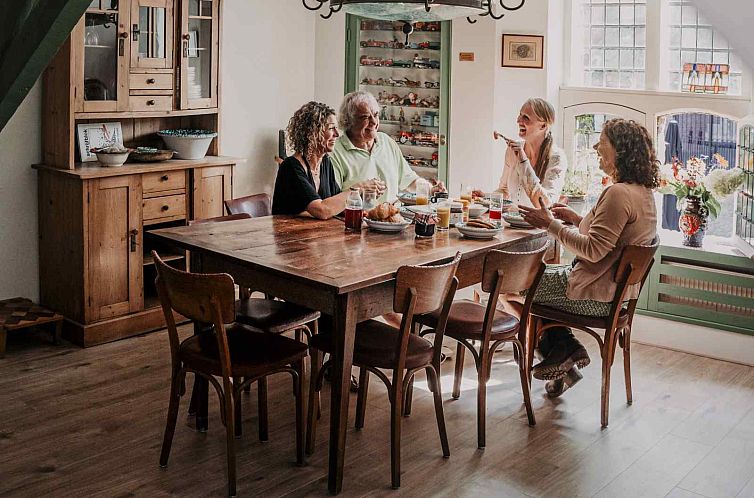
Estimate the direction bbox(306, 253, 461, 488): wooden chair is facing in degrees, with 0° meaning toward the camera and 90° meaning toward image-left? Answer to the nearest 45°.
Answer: approximately 135°

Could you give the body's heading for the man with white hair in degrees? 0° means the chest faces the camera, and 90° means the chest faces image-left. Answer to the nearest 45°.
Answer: approximately 315°

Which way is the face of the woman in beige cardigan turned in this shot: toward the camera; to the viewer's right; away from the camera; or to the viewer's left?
to the viewer's left

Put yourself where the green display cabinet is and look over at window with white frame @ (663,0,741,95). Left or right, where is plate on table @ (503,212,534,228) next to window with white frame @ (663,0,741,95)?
right

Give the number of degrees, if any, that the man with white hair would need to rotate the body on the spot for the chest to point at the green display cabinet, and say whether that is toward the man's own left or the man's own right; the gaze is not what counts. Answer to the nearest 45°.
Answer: approximately 135° to the man's own left

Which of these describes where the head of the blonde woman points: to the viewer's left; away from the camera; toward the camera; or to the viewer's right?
to the viewer's left

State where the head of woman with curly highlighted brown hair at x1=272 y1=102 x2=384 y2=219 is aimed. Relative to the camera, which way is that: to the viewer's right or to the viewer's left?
to the viewer's right

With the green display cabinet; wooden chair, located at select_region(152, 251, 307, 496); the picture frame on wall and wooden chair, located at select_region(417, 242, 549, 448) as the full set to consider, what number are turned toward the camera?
2

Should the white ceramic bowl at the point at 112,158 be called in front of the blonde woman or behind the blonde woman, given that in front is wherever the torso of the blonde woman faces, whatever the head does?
in front
